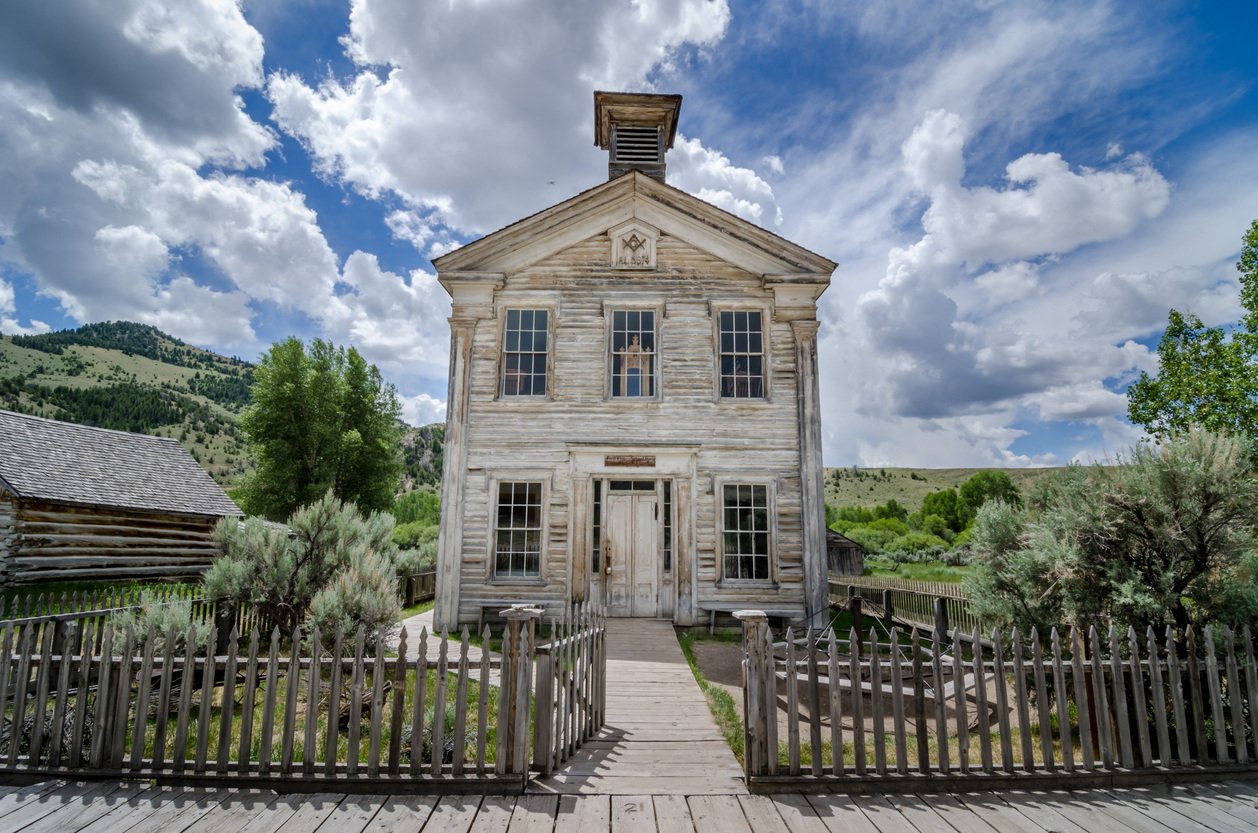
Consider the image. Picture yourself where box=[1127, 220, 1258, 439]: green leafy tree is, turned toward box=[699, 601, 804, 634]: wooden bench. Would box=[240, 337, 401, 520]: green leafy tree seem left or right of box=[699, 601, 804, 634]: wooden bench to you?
right

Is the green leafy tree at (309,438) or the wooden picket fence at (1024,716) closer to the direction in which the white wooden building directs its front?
the wooden picket fence

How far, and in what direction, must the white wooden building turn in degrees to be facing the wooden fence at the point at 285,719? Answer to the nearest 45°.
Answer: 0° — it already faces it

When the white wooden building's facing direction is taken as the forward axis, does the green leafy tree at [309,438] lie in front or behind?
behind

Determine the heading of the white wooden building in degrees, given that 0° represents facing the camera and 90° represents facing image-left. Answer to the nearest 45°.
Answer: approximately 0°

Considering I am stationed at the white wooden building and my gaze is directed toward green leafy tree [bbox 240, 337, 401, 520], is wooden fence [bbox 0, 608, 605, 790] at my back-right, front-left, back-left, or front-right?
back-left

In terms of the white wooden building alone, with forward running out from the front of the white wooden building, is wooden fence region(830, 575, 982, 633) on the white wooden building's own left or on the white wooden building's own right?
on the white wooden building's own left

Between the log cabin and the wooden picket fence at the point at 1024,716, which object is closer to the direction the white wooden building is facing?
the wooden picket fence

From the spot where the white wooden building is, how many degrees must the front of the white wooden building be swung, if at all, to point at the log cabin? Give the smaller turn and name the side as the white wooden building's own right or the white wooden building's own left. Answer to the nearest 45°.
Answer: approximately 135° to the white wooden building's own right
